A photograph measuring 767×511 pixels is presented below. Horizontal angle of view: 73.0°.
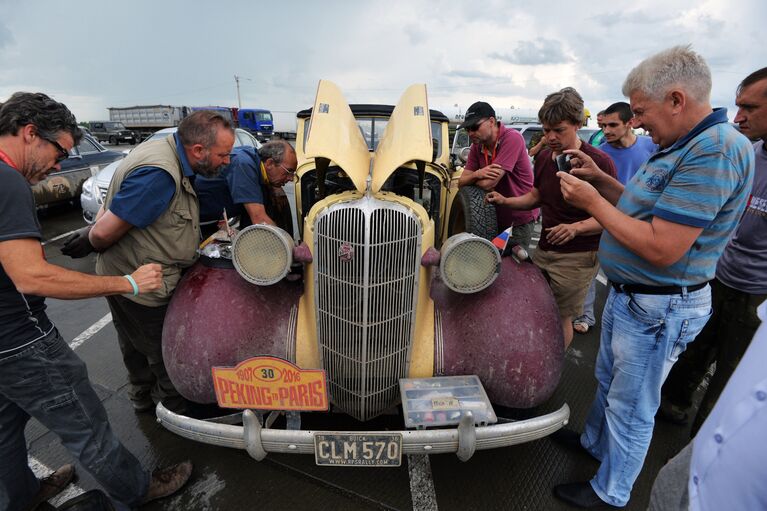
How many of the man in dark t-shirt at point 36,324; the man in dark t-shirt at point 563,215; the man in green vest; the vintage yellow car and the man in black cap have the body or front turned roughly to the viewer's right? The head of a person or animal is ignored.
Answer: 2

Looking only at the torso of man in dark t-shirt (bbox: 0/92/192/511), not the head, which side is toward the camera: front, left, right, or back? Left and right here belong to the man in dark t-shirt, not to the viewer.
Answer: right

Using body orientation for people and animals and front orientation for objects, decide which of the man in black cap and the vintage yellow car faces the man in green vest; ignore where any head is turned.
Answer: the man in black cap

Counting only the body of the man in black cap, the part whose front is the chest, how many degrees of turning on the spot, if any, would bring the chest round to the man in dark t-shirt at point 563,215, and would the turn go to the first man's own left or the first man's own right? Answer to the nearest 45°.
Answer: approximately 90° to the first man's own left

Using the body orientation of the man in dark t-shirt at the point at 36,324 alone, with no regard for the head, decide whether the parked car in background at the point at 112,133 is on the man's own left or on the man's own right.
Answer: on the man's own left

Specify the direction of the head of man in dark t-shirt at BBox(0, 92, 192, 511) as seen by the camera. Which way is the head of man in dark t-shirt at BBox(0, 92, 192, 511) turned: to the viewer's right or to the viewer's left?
to the viewer's right

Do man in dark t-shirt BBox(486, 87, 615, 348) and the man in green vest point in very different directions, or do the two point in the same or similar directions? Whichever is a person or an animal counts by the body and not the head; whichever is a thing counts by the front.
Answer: very different directions

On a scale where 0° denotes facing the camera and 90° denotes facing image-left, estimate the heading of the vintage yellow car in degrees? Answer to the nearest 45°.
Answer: approximately 0°

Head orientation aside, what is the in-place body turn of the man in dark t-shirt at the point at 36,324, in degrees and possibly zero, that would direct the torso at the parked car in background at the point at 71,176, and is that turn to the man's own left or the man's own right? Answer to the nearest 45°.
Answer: approximately 90° to the man's own left

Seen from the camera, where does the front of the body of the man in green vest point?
to the viewer's right
